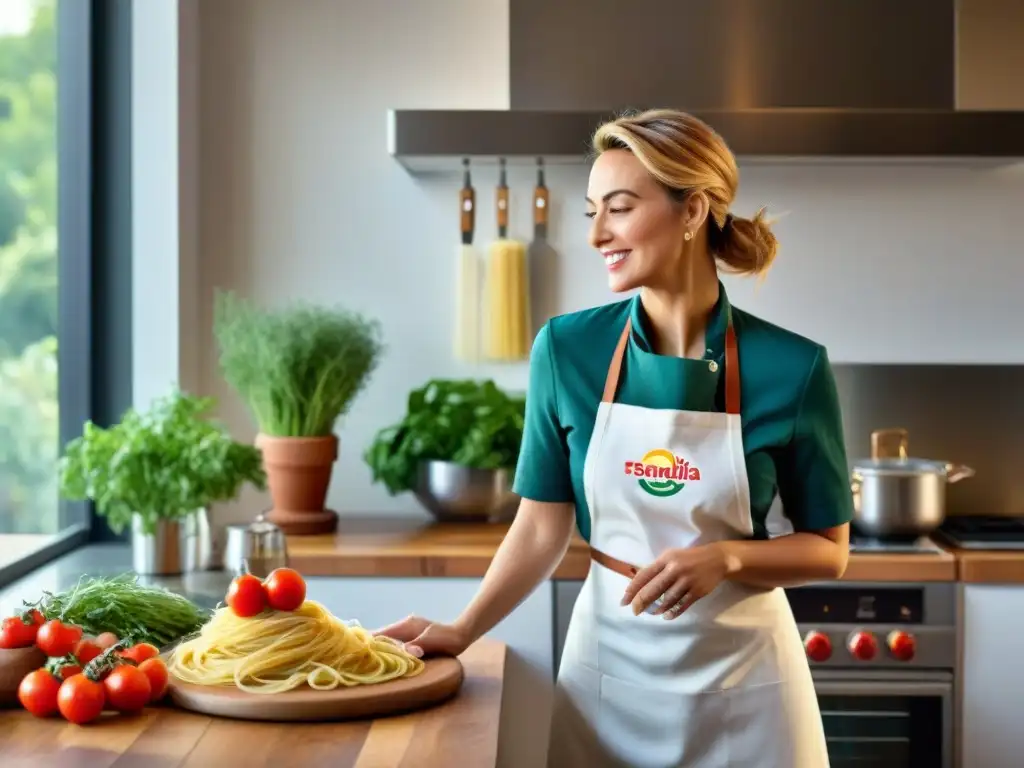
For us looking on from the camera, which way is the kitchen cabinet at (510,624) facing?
facing the viewer

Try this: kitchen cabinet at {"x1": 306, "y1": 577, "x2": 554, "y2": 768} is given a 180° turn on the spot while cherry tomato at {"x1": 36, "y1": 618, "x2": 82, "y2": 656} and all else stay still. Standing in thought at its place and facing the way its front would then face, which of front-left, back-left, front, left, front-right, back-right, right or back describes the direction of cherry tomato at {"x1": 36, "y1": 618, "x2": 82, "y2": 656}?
back-left

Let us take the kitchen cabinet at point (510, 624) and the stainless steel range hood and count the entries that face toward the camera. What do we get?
2

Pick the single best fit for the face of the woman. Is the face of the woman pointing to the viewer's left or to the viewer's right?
to the viewer's left

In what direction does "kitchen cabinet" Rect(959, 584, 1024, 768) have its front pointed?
toward the camera

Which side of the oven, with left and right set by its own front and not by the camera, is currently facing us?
front

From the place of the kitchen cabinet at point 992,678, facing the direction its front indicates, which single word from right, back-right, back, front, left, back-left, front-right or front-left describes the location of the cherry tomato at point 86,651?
front-right
